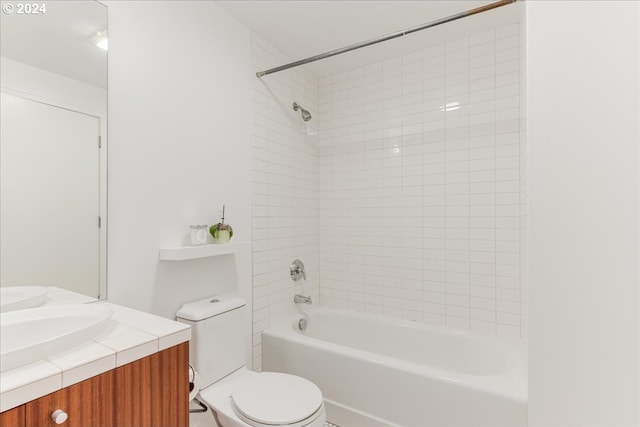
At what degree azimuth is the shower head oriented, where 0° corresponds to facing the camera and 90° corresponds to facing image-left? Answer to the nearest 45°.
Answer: approximately 315°

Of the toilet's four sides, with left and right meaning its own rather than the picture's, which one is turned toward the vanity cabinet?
right

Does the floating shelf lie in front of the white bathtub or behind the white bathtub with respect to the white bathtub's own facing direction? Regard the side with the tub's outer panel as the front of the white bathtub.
in front

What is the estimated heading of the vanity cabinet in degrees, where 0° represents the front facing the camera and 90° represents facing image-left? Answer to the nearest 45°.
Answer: approximately 315°

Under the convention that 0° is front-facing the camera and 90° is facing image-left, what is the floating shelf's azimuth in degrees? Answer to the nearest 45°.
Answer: approximately 315°

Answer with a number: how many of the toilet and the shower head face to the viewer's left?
0

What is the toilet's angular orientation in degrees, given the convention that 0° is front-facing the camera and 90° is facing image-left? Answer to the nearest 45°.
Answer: approximately 315°

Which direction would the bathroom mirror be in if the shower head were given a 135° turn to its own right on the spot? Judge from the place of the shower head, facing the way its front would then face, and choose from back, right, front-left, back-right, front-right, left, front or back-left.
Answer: front-left

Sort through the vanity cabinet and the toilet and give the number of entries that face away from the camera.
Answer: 0

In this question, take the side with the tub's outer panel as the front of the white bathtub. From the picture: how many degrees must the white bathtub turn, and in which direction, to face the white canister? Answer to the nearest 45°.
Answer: approximately 45° to its right
